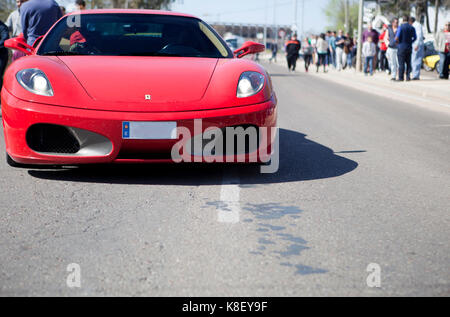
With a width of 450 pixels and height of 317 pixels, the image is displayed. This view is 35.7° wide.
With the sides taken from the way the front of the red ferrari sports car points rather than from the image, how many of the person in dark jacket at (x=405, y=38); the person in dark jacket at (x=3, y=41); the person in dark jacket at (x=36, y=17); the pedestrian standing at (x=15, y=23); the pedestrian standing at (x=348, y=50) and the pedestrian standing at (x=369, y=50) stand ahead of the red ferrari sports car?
0

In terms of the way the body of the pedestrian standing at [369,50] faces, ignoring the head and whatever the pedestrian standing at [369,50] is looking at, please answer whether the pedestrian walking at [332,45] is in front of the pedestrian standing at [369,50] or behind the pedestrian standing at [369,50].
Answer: behind

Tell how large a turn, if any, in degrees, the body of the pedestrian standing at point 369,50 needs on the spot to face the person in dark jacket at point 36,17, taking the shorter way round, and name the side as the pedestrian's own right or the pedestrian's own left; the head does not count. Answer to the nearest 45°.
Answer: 0° — they already face them

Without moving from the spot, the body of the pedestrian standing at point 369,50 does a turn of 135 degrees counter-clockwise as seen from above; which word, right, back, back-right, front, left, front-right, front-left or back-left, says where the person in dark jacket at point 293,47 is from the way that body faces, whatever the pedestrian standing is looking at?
left

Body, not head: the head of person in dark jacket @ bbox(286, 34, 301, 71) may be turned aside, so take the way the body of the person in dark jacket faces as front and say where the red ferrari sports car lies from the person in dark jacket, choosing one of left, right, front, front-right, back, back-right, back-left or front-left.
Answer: front

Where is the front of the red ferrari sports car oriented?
toward the camera

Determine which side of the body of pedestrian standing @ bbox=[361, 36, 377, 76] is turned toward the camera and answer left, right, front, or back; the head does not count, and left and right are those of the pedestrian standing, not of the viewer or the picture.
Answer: front

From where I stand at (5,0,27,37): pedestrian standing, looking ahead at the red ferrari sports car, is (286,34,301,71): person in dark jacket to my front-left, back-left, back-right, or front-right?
back-left
